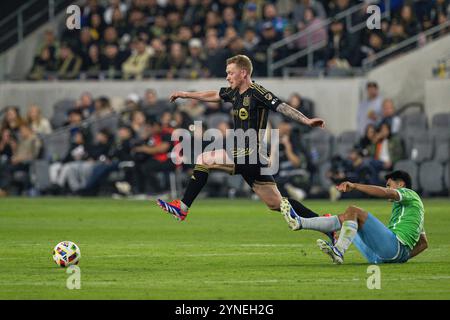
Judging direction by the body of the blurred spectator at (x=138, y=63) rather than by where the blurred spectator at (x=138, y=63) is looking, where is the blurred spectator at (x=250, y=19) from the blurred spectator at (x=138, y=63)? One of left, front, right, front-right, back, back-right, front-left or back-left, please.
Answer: back-left

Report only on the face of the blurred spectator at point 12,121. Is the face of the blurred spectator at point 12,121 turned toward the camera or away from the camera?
toward the camera

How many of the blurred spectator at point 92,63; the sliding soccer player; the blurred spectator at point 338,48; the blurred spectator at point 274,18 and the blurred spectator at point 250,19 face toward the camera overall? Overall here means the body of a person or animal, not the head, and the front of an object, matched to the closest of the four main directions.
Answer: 4

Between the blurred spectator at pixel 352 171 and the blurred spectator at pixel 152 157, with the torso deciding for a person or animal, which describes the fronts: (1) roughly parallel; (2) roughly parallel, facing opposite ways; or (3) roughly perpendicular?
roughly parallel

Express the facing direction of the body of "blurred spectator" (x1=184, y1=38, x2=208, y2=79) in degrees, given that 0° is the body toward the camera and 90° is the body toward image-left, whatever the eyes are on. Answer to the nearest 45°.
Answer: approximately 0°

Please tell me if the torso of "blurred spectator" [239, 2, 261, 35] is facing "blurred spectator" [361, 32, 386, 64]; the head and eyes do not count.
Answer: no

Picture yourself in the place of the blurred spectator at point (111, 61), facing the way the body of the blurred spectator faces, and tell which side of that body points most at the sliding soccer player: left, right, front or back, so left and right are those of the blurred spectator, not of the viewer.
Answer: front

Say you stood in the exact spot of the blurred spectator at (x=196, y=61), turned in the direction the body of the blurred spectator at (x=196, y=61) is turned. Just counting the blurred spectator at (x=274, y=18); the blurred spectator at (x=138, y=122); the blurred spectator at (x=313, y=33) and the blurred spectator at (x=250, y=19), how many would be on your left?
3

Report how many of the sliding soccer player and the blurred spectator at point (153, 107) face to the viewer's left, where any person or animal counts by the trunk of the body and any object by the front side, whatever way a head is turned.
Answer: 1

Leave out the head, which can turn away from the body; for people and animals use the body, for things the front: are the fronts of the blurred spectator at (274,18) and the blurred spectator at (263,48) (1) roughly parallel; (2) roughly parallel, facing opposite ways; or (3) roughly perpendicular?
roughly parallel

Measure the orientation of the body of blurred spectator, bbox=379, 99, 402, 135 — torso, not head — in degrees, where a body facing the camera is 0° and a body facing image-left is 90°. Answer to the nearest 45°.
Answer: approximately 45°

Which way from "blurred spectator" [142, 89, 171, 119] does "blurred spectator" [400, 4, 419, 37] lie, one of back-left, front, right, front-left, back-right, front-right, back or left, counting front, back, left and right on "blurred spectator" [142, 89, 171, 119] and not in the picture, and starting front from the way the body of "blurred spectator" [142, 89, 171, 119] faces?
left

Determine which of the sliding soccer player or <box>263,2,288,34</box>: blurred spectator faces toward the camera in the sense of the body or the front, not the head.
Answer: the blurred spectator

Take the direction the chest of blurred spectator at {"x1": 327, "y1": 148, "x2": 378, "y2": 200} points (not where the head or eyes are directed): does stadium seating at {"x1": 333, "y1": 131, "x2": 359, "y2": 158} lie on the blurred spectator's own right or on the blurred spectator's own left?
on the blurred spectator's own right

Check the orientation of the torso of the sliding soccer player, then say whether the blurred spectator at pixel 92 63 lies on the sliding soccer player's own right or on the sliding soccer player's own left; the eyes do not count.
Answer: on the sliding soccer player's own right

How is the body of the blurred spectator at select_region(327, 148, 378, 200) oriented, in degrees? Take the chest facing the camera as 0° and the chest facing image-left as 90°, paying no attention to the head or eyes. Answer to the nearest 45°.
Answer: approximately 45°
